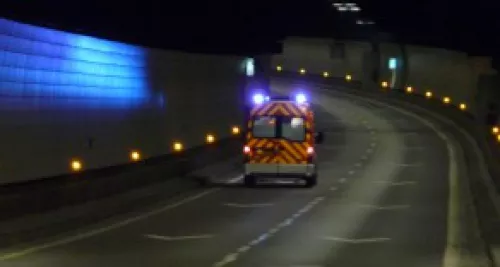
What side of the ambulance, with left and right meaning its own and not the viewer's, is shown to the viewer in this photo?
back

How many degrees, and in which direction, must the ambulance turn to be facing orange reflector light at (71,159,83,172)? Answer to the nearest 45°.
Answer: approximately 135° to its left

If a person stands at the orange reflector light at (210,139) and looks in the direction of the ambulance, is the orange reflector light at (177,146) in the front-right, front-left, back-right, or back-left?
front-right

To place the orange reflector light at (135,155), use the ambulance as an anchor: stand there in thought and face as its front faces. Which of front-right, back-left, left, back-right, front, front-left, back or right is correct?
left

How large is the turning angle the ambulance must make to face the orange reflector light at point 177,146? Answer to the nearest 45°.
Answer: approximately 45° to its left

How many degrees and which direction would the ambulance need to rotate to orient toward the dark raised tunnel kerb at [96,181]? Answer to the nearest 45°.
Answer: approximately 135° to its left

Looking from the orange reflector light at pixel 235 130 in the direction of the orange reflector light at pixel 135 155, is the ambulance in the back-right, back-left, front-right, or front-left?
front-left

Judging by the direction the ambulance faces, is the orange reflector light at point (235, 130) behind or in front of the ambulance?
in front
